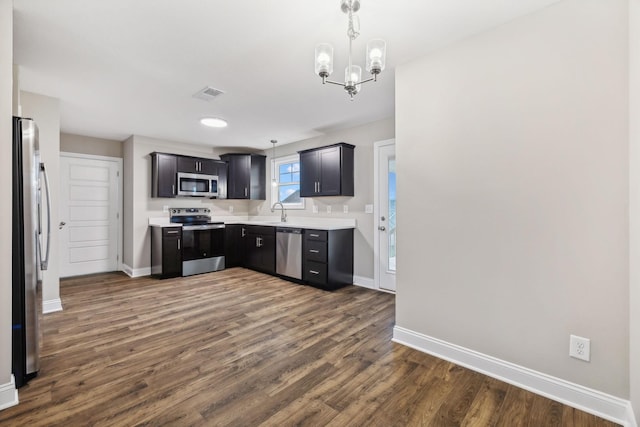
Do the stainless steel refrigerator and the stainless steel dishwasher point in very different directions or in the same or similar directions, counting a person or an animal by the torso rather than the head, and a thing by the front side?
very different directions

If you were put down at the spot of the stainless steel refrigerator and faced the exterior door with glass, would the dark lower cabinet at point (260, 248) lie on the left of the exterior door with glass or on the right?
left

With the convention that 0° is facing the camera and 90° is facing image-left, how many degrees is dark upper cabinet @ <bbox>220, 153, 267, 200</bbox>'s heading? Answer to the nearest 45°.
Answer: approximately 0°

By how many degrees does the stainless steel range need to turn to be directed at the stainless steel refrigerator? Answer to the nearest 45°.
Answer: approximately 45° to its right

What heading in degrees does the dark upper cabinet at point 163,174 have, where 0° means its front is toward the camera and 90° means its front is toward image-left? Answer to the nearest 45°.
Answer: approximately 315°

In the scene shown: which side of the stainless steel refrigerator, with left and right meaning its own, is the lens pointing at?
right

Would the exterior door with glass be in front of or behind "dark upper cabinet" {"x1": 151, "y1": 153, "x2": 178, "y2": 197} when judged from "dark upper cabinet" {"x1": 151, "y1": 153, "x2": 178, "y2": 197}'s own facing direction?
in front

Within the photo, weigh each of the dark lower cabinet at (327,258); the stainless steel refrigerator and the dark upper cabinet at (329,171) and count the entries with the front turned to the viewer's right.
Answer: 1

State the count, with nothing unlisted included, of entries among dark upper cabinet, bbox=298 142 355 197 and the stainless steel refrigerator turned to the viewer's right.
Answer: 1
